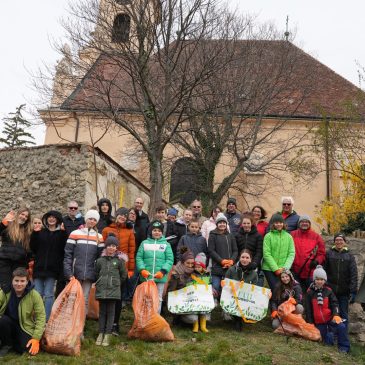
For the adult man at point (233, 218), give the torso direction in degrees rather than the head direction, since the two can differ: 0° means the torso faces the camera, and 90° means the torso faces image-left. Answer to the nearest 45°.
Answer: approximately 0°

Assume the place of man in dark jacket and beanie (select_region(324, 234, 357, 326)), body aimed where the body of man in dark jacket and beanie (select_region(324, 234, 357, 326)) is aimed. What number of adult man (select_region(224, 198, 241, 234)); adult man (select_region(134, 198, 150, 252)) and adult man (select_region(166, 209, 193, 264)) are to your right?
3

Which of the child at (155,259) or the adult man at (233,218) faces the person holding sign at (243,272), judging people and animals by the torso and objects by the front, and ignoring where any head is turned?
the adult man

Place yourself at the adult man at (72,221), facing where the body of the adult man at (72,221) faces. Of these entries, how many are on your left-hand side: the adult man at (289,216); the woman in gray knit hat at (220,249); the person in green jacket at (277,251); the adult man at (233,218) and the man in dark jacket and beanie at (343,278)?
5

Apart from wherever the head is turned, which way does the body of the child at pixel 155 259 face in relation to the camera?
toward the camera

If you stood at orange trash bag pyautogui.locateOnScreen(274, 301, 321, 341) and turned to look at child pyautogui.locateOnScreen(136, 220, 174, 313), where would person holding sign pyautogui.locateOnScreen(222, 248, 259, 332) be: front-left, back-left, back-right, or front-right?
front-right

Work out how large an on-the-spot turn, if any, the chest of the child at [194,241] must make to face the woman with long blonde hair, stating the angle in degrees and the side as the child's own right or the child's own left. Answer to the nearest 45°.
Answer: approximately 45° to the child's own right

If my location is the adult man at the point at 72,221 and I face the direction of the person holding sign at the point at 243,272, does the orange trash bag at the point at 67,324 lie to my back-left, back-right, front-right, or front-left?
front-right

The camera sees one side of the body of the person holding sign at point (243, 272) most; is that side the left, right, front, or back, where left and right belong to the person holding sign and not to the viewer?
front

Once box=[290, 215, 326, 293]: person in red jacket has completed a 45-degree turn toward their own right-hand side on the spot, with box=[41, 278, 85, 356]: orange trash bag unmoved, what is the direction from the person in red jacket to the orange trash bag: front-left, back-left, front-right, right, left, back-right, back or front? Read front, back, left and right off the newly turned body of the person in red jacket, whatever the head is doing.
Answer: front

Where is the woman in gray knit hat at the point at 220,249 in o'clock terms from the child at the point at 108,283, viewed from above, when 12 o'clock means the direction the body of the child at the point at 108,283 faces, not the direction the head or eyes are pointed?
the woman in gray knit hat at the point at 220,249 is roughly at 8 o'clock from the child at the point at 108,283.

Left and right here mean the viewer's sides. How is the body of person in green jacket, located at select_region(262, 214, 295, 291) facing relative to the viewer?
facing the viewer

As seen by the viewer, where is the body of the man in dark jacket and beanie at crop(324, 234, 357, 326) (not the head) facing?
toward the camera

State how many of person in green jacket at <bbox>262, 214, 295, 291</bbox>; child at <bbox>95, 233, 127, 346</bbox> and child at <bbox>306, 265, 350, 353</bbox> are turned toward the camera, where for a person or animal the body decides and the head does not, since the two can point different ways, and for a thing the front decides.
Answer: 3
